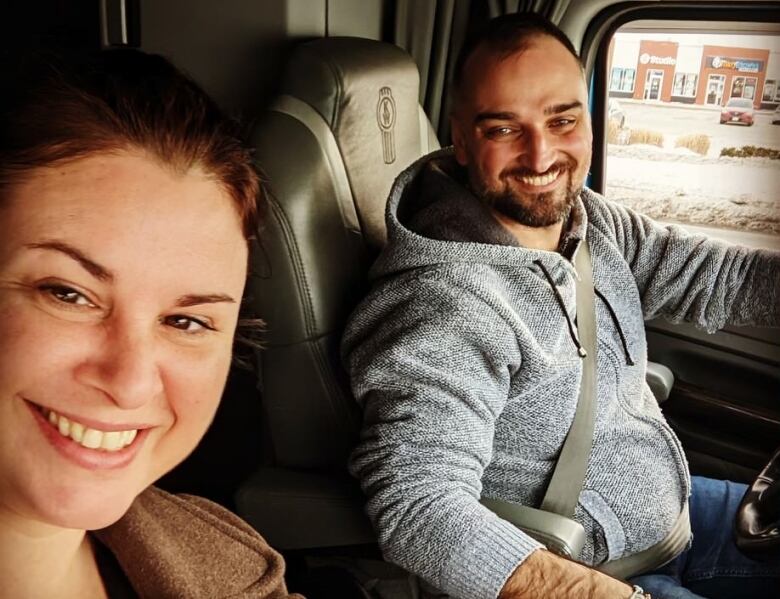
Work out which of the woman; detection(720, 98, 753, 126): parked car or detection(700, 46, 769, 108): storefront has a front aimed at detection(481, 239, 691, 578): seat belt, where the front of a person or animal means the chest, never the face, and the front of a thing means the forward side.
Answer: the storefront

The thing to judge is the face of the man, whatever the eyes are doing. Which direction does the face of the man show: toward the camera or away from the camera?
toward the camera

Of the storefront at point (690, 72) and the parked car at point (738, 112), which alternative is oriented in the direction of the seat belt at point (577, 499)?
the storefront

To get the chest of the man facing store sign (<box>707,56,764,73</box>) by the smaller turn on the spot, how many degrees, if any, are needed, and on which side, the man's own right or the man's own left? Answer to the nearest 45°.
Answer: approximately 90° to the man's own left

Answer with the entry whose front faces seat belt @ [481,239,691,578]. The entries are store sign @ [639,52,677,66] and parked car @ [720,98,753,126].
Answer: the store sign

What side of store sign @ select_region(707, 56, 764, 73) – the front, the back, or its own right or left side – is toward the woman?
front

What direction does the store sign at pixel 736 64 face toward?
toward the camera

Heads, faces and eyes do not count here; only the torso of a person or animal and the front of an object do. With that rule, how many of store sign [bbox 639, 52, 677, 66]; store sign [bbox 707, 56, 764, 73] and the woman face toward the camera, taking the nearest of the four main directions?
3

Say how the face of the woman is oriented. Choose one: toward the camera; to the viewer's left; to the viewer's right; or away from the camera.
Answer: toward the camera

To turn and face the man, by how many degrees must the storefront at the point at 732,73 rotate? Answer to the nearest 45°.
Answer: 0° — it already faces them

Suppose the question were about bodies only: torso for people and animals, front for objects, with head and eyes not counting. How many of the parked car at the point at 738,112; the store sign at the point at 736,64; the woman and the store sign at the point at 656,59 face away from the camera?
1

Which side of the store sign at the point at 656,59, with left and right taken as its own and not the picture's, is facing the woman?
front

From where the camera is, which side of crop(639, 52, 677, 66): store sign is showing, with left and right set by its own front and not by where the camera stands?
front

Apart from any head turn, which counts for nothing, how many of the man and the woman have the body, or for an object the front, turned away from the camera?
0

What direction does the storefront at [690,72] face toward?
toward the camera

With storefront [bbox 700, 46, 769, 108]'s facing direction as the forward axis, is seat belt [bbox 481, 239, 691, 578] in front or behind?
in front

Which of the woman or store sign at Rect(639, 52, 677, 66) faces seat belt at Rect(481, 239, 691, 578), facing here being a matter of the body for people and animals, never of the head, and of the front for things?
the store sign

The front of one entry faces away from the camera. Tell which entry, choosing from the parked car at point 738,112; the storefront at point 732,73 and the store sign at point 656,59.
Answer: the parked car
